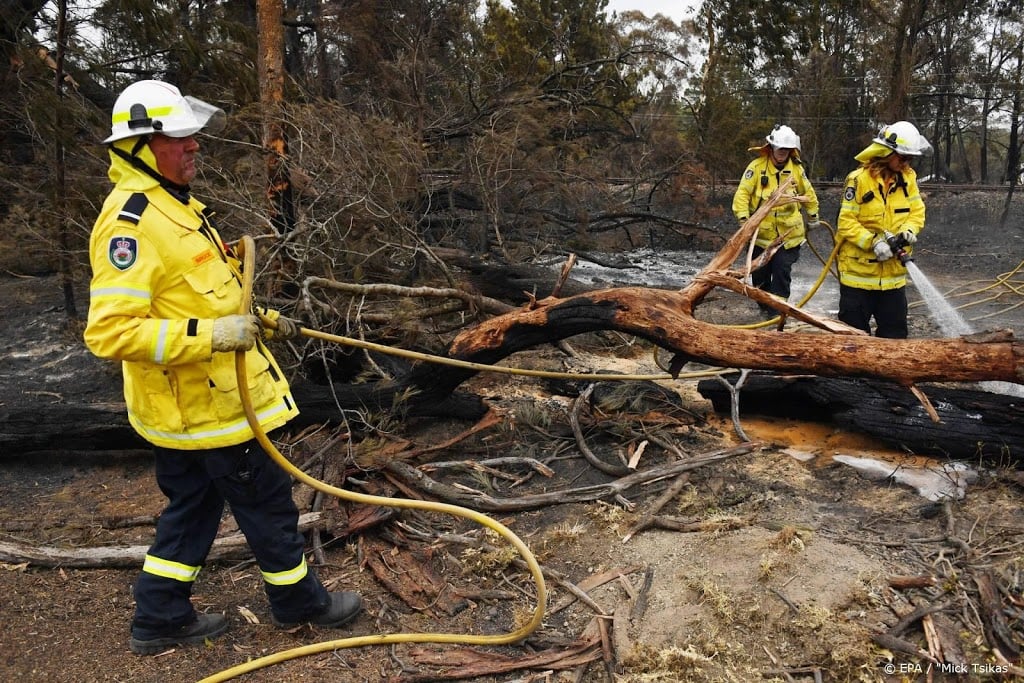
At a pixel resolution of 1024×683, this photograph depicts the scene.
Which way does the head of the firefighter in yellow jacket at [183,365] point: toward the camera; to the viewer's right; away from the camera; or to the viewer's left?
to the viewer's right

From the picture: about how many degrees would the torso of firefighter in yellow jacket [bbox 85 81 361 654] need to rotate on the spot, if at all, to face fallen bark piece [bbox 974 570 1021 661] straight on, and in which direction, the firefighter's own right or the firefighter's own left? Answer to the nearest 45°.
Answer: approximately 45° to the firefighter's own right

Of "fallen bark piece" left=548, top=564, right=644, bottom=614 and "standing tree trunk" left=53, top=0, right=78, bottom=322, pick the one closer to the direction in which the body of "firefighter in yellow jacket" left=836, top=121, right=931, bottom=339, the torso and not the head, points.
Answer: the fallen bark piece

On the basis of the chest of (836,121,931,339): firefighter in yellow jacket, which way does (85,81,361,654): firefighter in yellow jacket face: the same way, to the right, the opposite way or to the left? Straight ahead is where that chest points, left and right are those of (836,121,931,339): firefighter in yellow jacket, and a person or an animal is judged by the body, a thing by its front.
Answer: to the left

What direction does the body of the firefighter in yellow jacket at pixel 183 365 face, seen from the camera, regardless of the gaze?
to the viewer's right

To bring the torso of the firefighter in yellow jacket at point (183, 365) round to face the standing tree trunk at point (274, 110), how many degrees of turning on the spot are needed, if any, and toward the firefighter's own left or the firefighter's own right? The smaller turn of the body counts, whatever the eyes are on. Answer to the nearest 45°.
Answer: approximately 90° to the firefighter's own left

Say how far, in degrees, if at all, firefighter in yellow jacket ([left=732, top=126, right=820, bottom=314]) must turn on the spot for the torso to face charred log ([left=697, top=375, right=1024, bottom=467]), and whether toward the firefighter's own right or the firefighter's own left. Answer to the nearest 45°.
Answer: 0° — they already face it

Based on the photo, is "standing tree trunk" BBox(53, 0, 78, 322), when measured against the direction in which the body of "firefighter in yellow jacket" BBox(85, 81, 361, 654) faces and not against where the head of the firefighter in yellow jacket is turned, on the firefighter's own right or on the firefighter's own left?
on the firefighter's own left

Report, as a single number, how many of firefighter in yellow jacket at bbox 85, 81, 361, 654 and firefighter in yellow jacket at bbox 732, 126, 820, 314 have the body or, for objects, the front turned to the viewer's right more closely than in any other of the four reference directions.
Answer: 1
